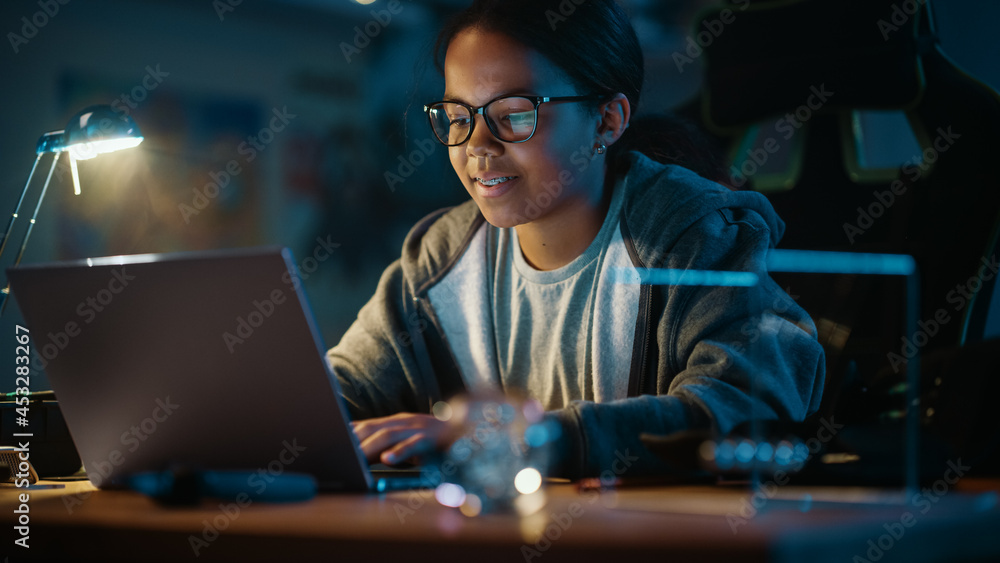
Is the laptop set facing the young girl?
yes

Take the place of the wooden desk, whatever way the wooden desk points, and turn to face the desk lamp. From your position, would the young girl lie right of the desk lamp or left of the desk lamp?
right

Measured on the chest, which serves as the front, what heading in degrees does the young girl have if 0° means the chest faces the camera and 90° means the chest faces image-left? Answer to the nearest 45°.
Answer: approximately 45°

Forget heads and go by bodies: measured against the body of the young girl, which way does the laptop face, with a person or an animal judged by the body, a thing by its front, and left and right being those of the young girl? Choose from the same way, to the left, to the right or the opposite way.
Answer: the opposite way

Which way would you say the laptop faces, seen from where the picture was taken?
facing away from the viewer and to the right of the viewer

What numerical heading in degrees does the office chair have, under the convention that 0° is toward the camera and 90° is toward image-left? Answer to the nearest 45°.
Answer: approximately 45°
